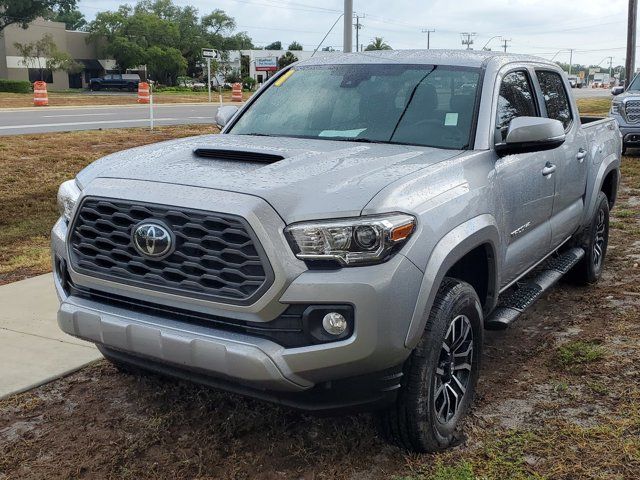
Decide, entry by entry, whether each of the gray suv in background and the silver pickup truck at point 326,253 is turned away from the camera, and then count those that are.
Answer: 0

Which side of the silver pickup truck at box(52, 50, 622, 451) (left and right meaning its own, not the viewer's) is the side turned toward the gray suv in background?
back

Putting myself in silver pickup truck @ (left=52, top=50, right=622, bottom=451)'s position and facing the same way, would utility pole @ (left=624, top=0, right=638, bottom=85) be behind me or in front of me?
behind

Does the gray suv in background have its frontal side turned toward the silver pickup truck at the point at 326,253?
yes

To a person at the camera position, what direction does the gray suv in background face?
facing the viewer

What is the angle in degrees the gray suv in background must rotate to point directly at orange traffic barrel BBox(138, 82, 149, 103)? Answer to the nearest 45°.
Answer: approximately 135° to its right

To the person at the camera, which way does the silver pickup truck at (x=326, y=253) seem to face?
facing the viewer and to the left of the viewer

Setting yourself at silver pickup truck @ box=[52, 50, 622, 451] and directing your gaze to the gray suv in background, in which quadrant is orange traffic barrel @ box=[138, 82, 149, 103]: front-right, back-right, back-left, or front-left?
front-left

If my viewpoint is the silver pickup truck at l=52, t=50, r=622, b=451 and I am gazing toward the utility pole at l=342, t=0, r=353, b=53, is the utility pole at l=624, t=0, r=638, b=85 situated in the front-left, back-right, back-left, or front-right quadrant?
front-right

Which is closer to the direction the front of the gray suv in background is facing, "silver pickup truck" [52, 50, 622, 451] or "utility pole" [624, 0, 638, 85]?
the silver pickup truck

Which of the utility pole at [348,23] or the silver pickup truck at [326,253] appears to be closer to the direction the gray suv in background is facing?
the silver pickup truck

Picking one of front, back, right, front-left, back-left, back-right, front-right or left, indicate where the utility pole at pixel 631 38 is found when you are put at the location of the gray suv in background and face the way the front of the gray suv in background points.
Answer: back

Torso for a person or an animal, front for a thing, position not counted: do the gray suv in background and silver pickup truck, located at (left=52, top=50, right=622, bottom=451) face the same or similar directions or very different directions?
same or similar directions
